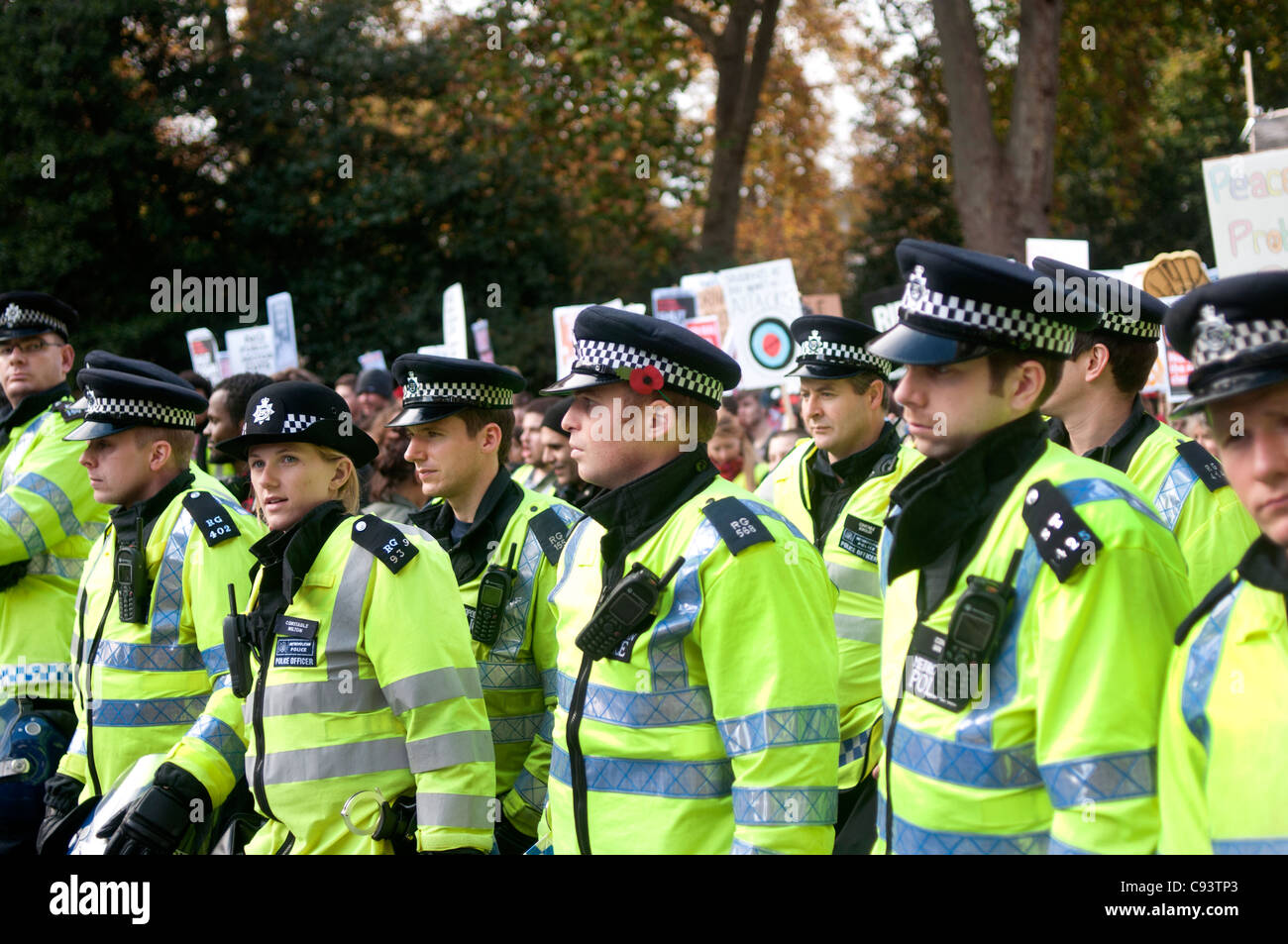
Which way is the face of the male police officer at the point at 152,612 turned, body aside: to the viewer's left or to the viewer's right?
to the viewer's left

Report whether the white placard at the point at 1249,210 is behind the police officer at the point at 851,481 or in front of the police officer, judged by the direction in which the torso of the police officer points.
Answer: behind

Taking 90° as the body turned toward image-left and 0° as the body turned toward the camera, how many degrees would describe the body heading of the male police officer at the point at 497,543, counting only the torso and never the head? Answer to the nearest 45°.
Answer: approximately 45°

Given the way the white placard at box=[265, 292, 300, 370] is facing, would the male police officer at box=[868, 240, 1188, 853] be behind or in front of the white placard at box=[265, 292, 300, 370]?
in front

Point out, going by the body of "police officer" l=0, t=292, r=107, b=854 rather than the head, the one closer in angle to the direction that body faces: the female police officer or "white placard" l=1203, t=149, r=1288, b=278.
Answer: the female police officer

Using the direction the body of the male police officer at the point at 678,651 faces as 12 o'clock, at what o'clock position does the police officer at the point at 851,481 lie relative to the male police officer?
The police officer is roughly at 5 o'clock from the male police officer.

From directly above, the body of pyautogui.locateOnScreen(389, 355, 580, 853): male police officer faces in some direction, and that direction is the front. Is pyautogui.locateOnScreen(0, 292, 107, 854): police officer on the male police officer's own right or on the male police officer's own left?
on the male police officer's own right

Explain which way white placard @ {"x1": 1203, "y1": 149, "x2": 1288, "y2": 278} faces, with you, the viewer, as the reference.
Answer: facing the viewer

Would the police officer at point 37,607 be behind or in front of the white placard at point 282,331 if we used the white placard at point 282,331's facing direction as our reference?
in front

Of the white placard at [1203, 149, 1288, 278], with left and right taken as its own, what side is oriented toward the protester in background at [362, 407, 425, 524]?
right

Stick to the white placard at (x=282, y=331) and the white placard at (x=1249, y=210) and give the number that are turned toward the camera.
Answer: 2

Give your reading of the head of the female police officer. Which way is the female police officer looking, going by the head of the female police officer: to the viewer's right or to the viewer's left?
to the viewer's left

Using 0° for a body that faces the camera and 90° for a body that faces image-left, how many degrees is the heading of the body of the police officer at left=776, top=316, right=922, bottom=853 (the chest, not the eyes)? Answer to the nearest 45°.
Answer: approximately 45°

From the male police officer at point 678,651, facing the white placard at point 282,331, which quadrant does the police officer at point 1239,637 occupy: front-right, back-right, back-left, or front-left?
back-right
